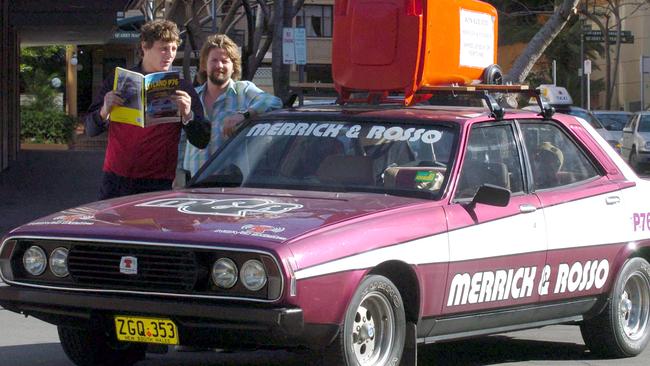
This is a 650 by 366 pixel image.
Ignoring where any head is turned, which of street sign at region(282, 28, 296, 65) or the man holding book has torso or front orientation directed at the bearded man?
the street sign

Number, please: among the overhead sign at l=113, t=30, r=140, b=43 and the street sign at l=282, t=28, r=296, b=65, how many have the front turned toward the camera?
2

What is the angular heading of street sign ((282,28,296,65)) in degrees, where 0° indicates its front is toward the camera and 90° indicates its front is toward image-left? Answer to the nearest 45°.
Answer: approximately 0°

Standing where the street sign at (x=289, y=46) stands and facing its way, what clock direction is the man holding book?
The man holding book is roughly at 12 o'clock from the street sign.

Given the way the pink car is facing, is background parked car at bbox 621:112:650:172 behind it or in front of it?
behind

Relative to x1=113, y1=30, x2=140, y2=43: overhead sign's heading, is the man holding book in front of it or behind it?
in front

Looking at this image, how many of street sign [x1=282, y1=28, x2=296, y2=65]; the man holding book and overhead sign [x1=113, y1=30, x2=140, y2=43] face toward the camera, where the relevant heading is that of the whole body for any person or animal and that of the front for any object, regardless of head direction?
3

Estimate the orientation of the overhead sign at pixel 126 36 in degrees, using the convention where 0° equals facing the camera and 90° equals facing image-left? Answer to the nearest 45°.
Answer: approximately 0°

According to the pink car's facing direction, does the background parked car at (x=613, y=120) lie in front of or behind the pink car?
behind

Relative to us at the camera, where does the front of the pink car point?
facing the viewer and to the left of the viewer
